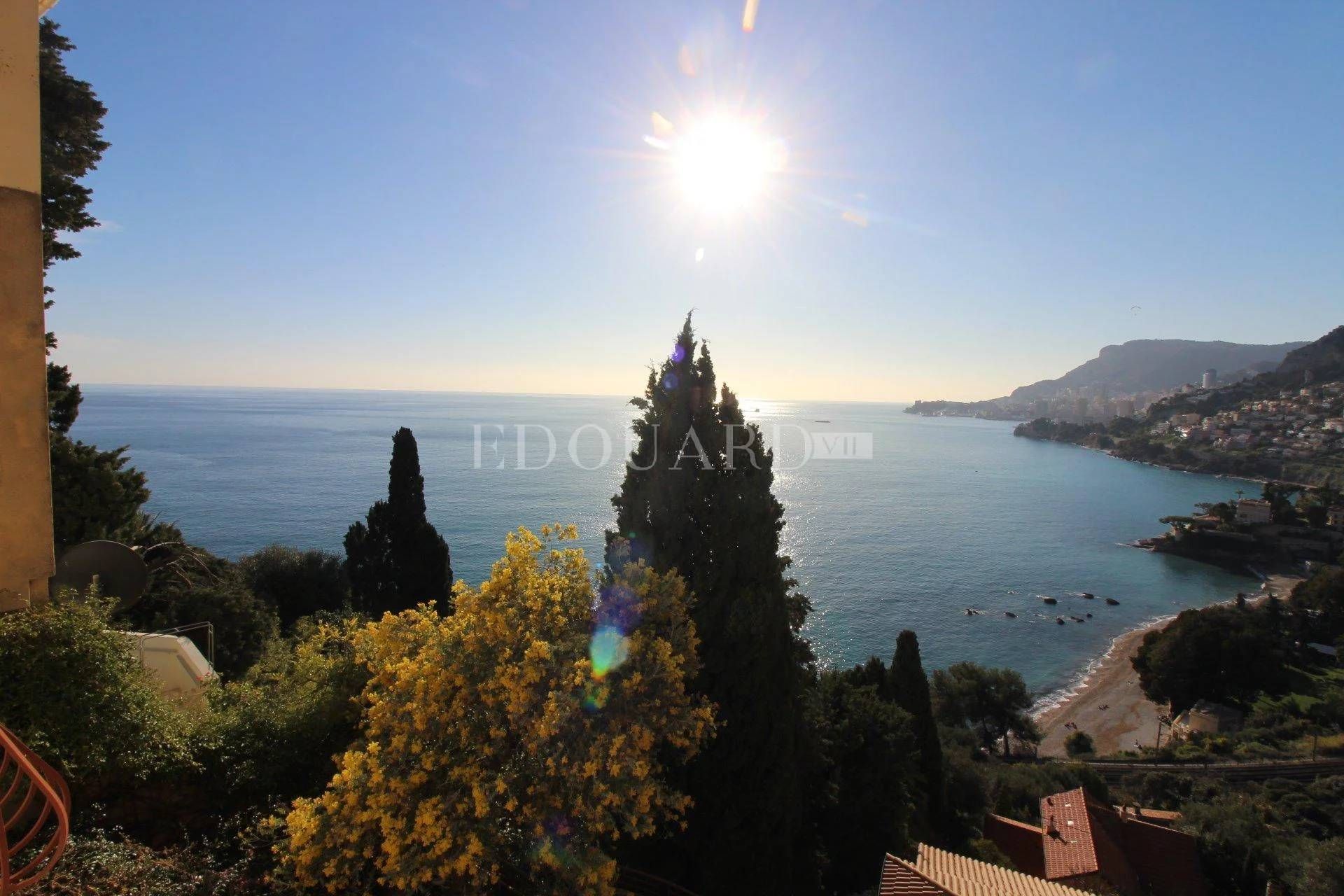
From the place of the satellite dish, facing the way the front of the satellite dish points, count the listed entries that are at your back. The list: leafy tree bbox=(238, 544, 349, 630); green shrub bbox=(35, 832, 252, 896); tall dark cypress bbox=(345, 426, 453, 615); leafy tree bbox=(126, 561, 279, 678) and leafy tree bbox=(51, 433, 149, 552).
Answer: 1

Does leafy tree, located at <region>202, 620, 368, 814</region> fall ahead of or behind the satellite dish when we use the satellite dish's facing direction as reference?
behind

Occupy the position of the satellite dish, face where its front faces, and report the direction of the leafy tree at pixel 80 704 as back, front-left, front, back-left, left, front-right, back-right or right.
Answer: back

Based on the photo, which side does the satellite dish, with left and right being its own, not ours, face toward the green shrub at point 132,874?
back

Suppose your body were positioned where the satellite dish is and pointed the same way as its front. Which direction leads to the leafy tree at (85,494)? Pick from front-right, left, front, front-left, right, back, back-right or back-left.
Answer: front

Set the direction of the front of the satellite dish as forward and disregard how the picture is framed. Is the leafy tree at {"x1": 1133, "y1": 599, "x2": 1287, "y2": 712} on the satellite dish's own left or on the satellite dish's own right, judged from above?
on the satellite dish's own right

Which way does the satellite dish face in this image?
away from the camera

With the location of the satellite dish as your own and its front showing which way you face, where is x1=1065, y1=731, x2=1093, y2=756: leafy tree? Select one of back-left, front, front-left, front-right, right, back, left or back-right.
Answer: right

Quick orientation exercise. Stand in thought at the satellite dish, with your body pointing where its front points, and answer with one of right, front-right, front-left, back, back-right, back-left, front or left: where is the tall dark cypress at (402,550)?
front-right
